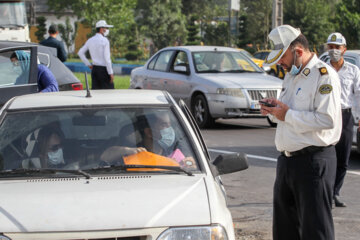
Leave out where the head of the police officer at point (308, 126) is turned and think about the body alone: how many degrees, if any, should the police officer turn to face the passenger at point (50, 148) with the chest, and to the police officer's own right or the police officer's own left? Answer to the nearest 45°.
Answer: approximately 45° to the police officer's own right

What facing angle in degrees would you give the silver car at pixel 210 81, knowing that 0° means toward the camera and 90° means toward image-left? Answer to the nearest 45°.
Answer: approximately 315°

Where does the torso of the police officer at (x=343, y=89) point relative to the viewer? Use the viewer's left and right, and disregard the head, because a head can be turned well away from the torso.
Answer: facing the viewer

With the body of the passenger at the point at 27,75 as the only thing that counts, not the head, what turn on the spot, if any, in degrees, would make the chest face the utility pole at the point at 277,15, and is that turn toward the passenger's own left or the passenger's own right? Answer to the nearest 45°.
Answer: approximately 135° to the passenger's own right

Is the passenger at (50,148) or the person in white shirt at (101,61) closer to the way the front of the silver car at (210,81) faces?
the passenger

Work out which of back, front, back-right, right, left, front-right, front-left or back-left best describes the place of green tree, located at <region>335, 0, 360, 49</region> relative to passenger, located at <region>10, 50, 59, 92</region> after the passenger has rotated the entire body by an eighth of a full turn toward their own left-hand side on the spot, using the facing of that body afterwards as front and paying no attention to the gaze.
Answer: back

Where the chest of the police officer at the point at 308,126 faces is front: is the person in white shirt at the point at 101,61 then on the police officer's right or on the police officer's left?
on the police officer's right

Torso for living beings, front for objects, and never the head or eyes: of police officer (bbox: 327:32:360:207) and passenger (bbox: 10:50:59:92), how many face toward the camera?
1

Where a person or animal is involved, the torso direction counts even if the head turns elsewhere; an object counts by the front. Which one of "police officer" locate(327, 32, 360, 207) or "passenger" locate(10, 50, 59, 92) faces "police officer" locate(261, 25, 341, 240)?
"police officer" locate(327, 32, 360, 207)

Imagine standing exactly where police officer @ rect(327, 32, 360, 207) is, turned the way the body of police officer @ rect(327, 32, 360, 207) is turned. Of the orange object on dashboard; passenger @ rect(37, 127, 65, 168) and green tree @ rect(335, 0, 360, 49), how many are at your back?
1

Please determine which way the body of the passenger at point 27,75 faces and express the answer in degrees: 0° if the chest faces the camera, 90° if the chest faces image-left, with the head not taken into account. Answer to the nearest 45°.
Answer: approximately 90°

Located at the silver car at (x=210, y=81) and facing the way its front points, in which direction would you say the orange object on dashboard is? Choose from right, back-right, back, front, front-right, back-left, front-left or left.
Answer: front-right
